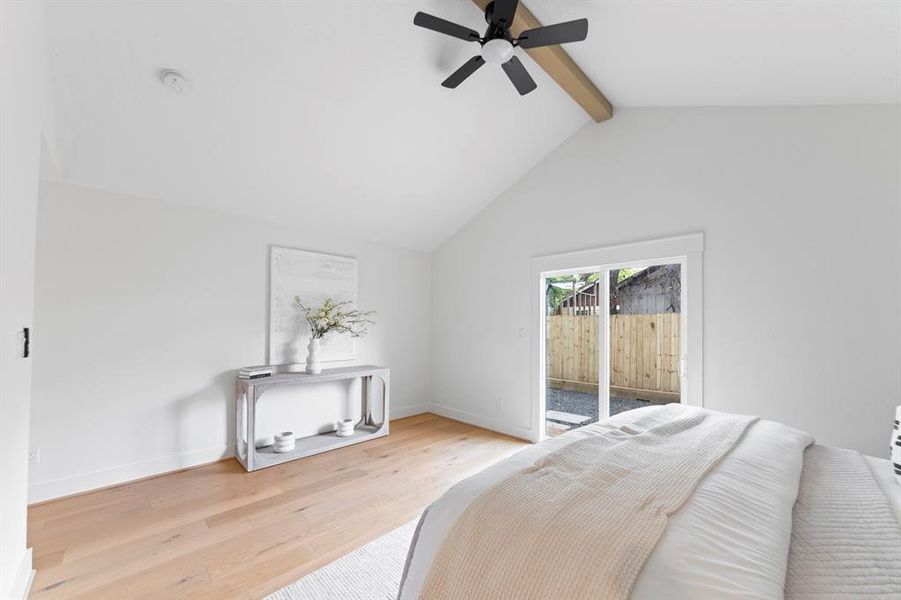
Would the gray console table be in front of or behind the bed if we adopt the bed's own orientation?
in front

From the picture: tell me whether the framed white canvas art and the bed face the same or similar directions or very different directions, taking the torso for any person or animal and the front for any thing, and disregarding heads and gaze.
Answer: very different directions

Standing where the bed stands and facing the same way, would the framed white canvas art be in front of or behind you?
in front

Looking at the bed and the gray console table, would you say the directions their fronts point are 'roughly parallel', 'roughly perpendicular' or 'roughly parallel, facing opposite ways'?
roughly parallel, facing opposite ways

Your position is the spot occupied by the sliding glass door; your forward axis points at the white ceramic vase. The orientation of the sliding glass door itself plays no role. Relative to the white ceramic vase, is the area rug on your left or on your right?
left

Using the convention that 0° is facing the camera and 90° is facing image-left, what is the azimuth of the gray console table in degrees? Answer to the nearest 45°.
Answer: approximately 315°

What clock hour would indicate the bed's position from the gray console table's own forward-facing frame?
The bed is roughly at 1 o'clock from the gray console table.

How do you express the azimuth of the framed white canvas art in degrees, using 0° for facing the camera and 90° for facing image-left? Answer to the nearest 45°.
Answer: approximately 315°
